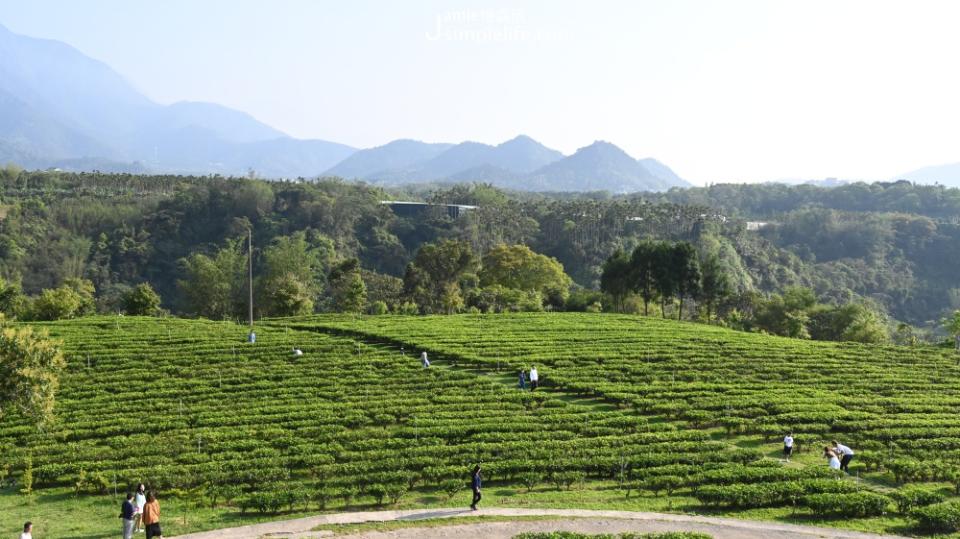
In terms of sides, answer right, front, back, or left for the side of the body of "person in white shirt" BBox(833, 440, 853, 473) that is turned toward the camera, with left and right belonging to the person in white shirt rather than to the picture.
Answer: left

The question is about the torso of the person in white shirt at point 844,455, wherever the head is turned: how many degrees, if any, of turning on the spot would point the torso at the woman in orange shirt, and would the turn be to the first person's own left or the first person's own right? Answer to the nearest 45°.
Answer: approximately 45° to the first person's own left

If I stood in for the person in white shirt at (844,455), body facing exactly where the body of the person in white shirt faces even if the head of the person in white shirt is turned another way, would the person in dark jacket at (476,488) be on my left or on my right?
on my left

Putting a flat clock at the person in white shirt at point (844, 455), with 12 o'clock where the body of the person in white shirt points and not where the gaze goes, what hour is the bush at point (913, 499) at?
The bush is roughly at 8 o'clock from the person in white shirt.

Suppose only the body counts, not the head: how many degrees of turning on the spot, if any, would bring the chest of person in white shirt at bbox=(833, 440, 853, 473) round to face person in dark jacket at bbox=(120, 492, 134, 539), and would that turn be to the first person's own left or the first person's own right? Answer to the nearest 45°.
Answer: approximately 45° to the first person's own left

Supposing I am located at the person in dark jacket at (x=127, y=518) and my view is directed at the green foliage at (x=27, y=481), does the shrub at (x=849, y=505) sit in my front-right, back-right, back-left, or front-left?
back-right
